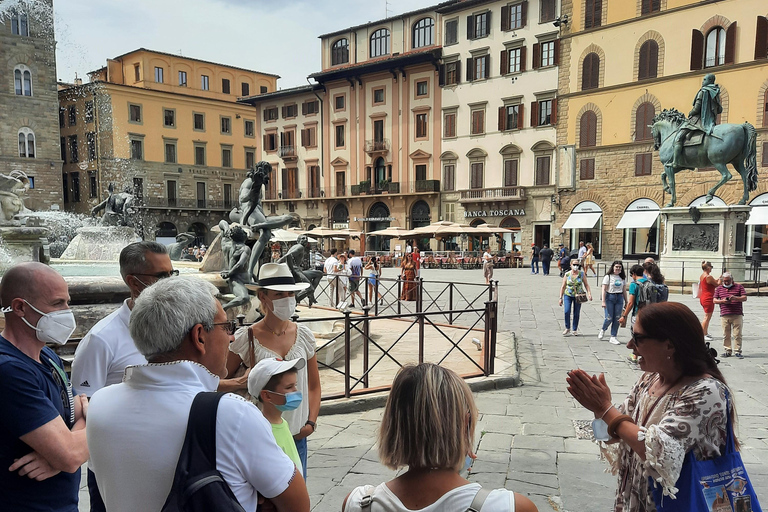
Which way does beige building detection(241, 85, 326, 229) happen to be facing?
toward the camera

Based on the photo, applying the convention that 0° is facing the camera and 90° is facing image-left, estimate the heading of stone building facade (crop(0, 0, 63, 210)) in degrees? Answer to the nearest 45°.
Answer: approximately 315°

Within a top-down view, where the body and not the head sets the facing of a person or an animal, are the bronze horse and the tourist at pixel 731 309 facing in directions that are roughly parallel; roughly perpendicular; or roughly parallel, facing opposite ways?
roughly perpendicular

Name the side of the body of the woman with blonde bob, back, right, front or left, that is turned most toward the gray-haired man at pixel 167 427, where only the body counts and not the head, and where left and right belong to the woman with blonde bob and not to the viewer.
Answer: left

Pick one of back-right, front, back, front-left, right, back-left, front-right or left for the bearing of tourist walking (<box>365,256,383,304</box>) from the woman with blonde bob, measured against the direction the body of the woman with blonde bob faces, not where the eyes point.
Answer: front

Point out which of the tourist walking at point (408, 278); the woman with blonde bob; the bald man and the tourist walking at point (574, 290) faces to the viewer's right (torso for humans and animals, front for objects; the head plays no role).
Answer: the bald man

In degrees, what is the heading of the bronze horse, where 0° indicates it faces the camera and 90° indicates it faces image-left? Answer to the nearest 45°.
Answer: approximately 90°

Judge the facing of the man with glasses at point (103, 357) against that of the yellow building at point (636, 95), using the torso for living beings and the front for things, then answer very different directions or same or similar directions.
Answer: very different directions

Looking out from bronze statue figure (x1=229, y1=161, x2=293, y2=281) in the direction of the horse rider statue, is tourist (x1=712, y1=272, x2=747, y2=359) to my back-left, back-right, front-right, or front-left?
front-right

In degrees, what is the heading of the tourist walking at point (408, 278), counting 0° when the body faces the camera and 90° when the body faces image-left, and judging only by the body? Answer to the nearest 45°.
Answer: approximately 0°

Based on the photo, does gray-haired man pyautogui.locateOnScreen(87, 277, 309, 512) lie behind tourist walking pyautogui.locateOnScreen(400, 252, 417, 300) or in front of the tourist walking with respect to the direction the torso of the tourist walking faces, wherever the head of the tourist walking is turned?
in front

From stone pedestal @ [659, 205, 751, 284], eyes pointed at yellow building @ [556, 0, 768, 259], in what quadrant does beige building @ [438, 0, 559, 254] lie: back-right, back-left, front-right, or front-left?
front-left

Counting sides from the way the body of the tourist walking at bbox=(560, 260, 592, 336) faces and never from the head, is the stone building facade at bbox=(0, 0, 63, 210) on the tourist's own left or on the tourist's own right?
on the tourist's own right

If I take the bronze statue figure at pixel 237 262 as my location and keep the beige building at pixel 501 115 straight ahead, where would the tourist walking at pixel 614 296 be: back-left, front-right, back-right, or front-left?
front-right

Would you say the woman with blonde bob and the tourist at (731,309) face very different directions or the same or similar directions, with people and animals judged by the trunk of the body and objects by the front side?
very different directions

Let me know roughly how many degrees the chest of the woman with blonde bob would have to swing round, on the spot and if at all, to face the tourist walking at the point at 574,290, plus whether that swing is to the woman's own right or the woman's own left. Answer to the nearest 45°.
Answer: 0° — they already face them
